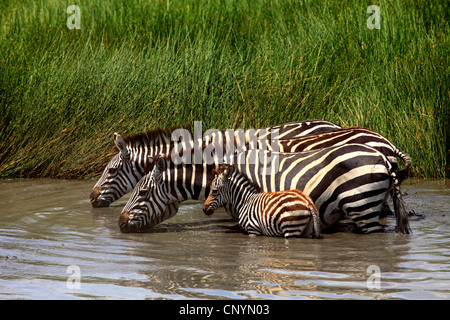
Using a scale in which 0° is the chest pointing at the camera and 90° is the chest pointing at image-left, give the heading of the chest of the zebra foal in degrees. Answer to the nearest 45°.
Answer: approximately 90°

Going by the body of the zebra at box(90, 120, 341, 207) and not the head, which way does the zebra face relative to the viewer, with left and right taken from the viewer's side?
facing to the left of the viewer

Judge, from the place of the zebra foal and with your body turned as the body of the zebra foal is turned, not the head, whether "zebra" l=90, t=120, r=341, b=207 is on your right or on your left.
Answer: on your right

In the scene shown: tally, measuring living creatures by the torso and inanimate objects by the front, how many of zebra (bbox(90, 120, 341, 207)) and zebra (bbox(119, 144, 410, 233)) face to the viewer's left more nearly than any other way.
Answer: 2

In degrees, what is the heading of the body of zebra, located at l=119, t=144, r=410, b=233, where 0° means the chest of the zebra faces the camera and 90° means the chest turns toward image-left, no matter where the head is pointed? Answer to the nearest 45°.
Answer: approximately 90°

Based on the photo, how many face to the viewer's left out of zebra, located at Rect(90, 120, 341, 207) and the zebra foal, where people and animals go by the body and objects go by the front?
2

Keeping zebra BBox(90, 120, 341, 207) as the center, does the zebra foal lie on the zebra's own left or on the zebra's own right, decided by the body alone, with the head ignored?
on the zebra's own left
